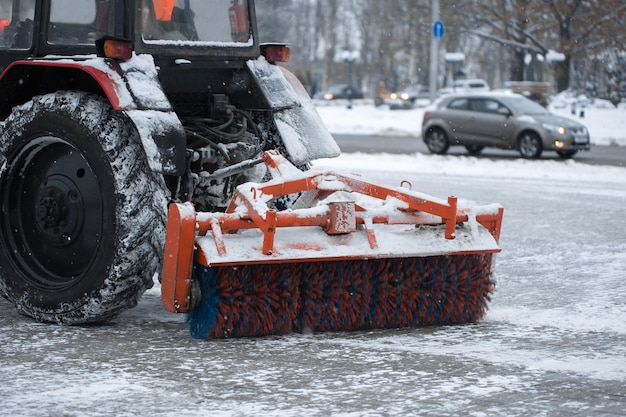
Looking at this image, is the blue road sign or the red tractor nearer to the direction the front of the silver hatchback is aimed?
the red tractor

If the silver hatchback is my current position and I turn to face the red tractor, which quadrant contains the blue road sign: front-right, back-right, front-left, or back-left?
back-right

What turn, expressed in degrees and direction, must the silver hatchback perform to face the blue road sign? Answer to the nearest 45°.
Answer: approximately 135° to its left

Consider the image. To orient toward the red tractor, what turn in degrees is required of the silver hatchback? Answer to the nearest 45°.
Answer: approximately 45° to its right
